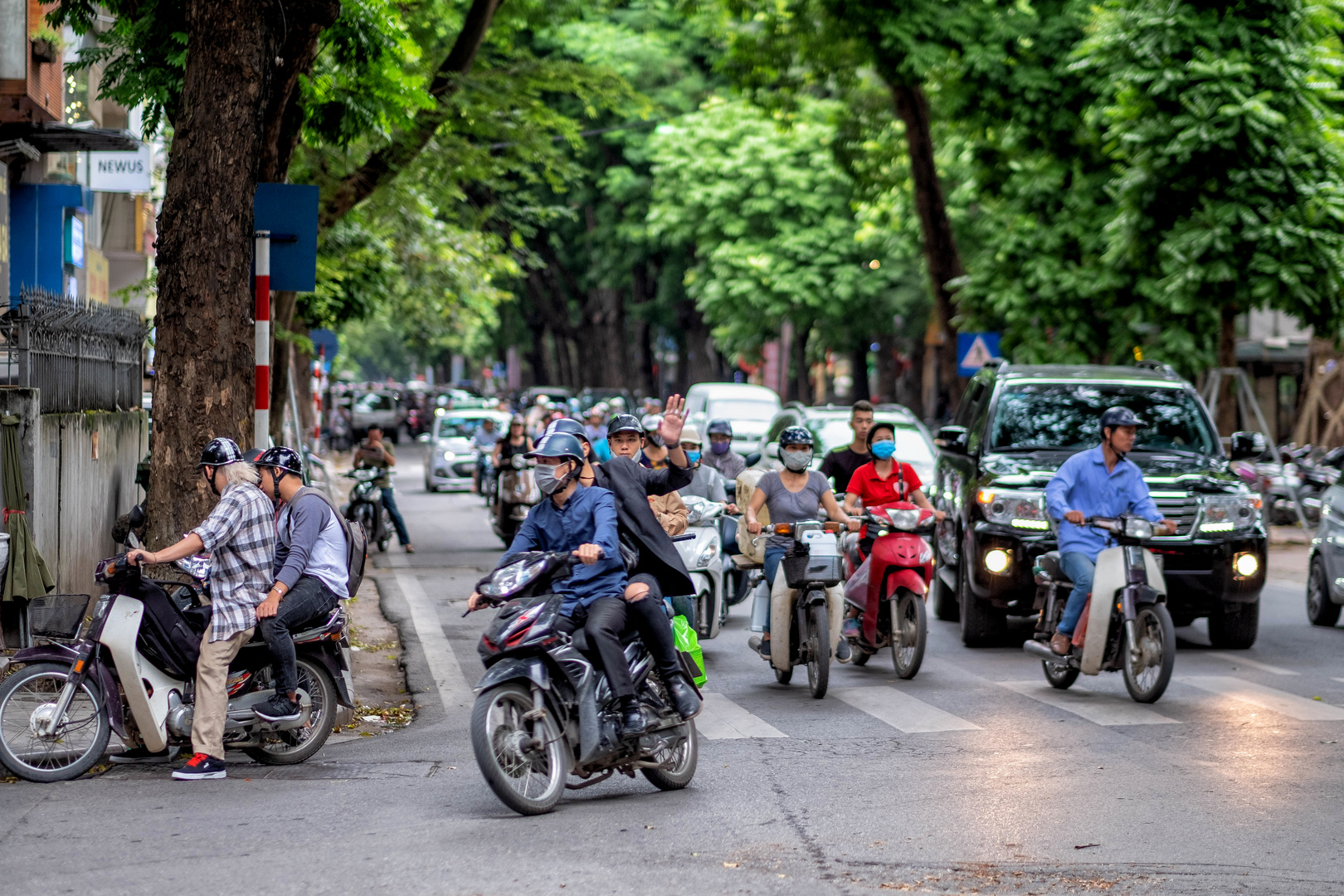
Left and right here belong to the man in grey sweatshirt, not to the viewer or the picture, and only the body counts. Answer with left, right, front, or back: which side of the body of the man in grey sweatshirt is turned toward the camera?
left

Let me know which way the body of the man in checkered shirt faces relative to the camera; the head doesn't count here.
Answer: to the viewer's left

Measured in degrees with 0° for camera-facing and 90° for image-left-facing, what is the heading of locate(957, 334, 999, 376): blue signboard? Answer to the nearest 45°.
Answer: approximately 0°

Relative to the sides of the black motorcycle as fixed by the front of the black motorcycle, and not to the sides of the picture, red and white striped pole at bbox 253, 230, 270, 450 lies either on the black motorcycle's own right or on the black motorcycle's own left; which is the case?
on the black motorcycle's own right

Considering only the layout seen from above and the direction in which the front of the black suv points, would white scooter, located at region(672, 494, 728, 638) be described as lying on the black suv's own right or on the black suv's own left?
on the black suv's own right

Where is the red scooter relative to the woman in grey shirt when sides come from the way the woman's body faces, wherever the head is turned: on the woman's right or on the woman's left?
on the woman's left

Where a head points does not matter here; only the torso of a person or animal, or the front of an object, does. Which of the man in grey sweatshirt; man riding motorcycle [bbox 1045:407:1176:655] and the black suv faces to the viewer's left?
the man in grey sweatshirt

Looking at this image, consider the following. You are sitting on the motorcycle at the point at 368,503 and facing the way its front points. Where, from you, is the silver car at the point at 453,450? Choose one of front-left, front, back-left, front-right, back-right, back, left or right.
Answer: back

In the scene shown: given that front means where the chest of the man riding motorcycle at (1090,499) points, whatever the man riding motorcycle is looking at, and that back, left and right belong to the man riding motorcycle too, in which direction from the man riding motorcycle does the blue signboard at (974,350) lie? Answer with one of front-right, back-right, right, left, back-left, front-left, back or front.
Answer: back-left
